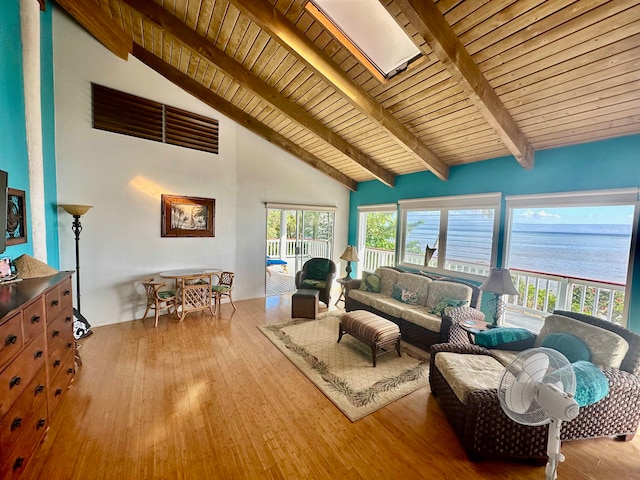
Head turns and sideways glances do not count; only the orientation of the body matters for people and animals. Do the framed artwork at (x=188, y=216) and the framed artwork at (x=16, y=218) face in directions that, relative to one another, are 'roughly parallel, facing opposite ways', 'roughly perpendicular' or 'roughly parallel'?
roughly perpendicular

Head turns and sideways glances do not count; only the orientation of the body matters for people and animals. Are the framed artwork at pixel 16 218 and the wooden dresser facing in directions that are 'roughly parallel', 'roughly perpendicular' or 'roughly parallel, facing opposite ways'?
roughly parallel

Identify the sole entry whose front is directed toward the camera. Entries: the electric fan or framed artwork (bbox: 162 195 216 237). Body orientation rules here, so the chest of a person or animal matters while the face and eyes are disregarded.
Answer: the framed artwork

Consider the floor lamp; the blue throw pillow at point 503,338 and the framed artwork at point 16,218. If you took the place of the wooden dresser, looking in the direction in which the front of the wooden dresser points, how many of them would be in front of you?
1

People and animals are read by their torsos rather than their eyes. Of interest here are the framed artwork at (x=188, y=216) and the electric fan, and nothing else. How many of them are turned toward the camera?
1

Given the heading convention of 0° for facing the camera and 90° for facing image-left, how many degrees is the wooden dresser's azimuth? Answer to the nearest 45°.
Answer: approximately 315°

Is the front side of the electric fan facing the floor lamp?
no

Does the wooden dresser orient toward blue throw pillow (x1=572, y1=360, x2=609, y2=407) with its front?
yes

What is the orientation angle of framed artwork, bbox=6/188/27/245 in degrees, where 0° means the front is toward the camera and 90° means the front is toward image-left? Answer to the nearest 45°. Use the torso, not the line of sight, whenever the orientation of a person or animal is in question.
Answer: approximately 315°

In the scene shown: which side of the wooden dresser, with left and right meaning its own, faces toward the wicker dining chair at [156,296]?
left

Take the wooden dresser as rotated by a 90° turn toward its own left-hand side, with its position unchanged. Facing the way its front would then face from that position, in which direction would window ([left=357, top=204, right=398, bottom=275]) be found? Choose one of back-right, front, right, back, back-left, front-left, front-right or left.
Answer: front-right

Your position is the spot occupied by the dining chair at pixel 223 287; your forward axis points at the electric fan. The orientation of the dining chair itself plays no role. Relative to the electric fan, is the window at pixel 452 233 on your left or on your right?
left

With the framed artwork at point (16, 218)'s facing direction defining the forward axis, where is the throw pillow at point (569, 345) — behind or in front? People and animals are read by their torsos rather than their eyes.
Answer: in front

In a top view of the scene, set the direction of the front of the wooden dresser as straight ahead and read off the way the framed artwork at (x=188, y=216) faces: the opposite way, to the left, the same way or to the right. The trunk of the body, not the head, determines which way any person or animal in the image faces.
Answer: to the right

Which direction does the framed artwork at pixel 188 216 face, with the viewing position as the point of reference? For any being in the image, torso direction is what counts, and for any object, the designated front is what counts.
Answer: facing the viewer

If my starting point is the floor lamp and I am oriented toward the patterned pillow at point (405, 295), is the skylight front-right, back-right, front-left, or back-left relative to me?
front-right

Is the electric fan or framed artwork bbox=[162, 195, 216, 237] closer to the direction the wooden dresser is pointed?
the electric fan
